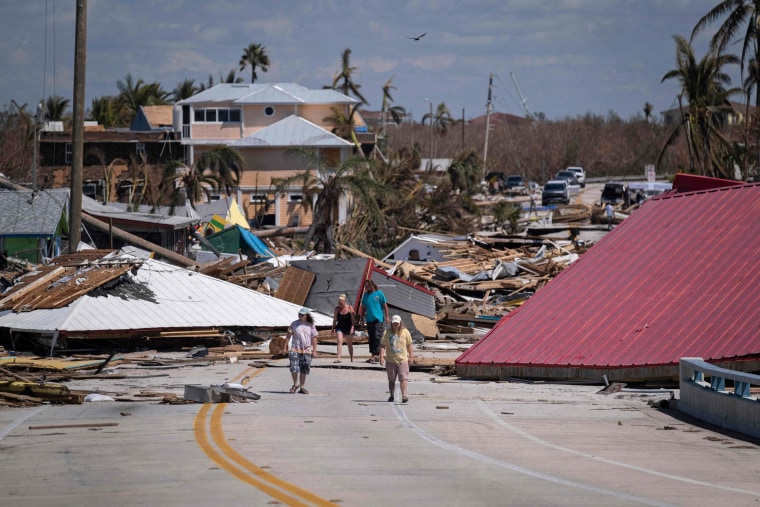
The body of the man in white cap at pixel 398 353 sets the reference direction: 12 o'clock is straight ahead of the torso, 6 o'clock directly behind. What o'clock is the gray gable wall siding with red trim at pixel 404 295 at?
The gray gable wall siding with red trim is roughly at 6 o'clock from the man in white cap.

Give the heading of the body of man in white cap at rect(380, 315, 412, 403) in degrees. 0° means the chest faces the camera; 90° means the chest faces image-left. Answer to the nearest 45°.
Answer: approximately 0°

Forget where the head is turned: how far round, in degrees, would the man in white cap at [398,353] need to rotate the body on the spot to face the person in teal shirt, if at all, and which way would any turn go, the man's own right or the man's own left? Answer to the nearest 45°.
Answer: approximately 180°

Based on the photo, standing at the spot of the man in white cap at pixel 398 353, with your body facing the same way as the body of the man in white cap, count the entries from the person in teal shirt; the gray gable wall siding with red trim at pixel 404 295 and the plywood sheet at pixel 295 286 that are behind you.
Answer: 3

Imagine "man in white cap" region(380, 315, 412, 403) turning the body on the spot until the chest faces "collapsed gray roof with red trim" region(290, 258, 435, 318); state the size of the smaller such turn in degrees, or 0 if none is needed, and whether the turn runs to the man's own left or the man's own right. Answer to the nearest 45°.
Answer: approximately 180°

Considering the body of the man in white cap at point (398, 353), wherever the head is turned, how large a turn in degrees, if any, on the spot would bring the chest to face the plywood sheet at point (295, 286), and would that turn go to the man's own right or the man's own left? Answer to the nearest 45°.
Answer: approximately 180°

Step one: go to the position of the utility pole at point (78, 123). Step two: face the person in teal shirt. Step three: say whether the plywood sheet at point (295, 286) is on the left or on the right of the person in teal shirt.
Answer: left

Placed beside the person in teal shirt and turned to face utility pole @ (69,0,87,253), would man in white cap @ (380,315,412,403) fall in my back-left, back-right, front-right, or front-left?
back-left

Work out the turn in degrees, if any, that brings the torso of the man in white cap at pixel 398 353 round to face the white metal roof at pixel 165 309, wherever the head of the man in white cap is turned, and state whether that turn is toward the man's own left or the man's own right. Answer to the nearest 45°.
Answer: approximately 135° to the man's own right

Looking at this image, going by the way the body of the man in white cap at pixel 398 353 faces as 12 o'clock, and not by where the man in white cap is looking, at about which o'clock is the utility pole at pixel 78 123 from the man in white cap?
The utility pole is roughly at 5 o'clock from the man in white cap.
